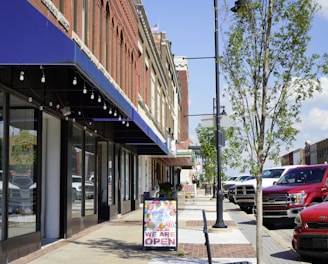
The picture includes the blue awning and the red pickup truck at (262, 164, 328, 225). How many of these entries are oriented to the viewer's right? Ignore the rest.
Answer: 1

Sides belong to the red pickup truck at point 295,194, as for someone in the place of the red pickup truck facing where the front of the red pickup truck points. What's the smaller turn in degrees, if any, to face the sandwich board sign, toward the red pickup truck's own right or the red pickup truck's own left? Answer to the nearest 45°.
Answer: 0° — it already faces it

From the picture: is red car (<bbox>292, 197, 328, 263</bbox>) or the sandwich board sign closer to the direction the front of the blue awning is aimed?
the red car

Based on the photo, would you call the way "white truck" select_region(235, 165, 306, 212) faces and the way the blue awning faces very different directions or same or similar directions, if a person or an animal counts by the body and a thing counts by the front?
very different directions

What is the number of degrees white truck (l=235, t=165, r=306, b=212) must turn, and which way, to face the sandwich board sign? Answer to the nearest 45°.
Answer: approximately 45° to its left

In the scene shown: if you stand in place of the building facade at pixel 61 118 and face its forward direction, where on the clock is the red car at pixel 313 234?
The red car is roughly at 1 o'clock from the building facade.

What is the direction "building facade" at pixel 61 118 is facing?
to the viewer's right

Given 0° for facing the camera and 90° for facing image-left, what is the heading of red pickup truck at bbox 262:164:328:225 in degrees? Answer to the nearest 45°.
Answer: approximately 45°

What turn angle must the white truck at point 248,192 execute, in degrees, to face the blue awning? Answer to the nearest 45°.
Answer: approximately 45° to its left

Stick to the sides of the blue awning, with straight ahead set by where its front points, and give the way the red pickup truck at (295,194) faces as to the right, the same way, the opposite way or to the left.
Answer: the opposite way

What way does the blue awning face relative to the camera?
to the viewer's right

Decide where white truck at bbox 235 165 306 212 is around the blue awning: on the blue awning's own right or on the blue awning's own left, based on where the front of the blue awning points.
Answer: on the blue awning's own left
